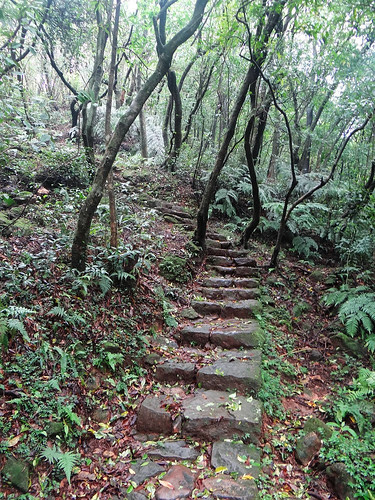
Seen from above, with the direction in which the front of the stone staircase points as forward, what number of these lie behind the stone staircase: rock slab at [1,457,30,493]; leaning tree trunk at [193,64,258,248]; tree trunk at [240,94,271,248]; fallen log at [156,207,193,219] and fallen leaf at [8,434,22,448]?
3

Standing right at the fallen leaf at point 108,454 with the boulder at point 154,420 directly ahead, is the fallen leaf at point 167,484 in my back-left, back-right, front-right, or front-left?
front-right

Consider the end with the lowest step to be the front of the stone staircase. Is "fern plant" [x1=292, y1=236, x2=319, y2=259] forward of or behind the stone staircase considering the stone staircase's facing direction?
behind

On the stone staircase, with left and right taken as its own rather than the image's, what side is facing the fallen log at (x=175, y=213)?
back

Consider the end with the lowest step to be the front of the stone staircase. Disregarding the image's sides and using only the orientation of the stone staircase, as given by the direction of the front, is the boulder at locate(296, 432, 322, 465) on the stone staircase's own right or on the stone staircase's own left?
on the stone staircase's own left

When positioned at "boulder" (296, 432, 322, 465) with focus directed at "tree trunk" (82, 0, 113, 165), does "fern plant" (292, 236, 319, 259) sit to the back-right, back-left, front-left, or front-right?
front-right

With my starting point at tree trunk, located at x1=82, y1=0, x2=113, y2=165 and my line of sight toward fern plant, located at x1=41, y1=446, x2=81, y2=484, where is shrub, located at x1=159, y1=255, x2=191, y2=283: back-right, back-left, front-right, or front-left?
front-left

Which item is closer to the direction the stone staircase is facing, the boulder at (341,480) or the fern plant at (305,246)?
the boulder

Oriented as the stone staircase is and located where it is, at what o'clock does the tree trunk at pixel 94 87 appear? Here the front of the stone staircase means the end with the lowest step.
The tree trunk is roughly at 5 o'clock from the stone staircase.

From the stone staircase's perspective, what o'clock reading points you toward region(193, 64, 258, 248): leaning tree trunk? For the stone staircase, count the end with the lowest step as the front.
The leaning tree trunk is roughly at 6 o'clock from the stone staircase.

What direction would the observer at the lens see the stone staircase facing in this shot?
facing the viewer

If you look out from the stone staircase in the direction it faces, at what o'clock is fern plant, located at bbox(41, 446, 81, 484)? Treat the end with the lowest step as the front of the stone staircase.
The fern plant is roughly at 2 o'clock from the stone staircase.

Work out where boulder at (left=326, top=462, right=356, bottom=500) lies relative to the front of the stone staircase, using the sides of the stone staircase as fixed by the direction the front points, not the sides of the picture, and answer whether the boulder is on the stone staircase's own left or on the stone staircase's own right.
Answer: on the stone staircase's own left

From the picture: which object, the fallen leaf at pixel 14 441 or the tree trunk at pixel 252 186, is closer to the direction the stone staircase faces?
the fallen leaf
